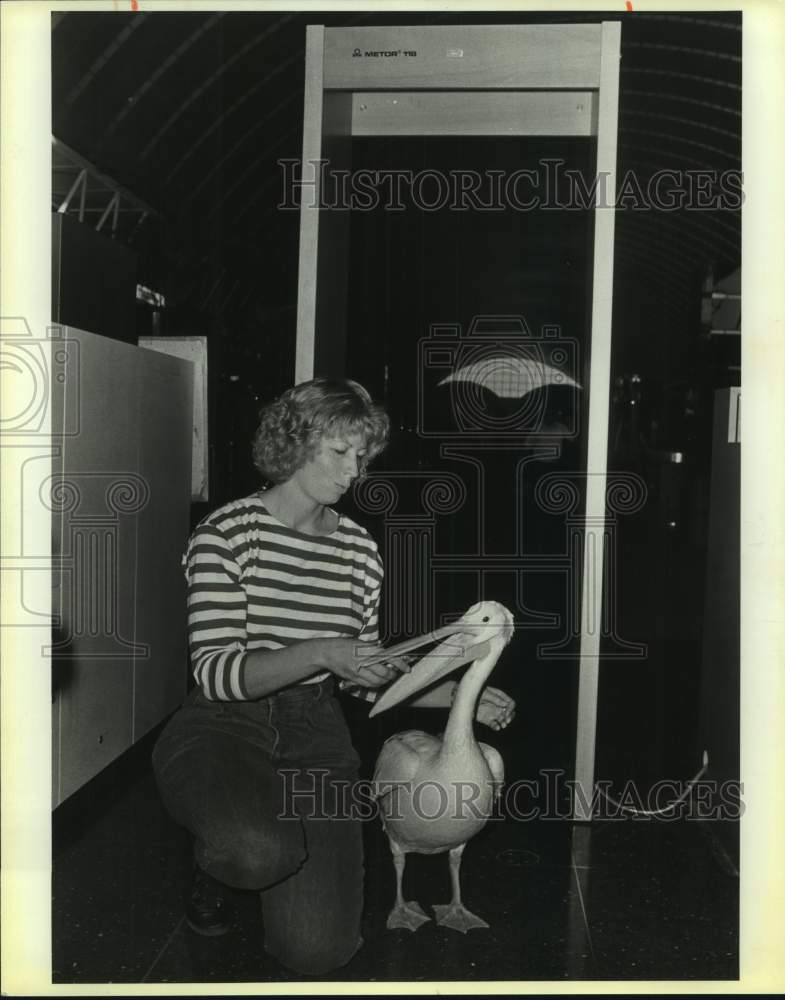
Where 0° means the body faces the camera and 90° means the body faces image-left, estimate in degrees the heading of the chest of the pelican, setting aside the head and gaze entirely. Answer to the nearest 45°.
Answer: approximately 0°

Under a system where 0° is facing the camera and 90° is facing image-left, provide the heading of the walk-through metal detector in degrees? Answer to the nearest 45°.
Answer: approximately 0°

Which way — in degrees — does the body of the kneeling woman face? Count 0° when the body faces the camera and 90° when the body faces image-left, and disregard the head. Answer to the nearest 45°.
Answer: approximately 315°

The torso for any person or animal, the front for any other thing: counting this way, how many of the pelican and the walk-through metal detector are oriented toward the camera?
2
